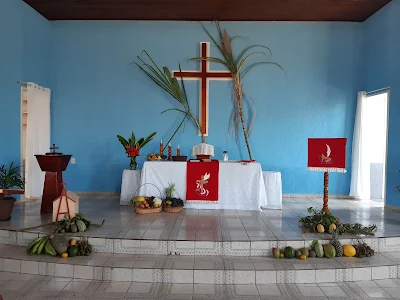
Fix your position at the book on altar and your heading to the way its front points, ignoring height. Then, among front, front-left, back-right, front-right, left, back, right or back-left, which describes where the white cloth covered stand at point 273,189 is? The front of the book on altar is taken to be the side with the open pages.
left

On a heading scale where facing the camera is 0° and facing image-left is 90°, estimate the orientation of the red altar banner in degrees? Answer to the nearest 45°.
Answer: approximately 0°

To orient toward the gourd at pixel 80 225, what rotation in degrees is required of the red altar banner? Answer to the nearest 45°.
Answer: approximately 45° to its right

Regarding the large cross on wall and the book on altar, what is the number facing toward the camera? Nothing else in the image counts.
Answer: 2

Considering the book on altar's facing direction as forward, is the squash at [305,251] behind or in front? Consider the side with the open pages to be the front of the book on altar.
in front

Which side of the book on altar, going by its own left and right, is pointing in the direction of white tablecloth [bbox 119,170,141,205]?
right

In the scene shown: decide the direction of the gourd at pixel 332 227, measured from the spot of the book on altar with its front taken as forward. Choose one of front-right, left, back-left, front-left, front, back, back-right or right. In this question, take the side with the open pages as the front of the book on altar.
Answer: front-left

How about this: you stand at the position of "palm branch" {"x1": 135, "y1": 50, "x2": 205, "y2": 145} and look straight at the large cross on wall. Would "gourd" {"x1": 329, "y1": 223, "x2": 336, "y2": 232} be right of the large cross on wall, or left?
right
